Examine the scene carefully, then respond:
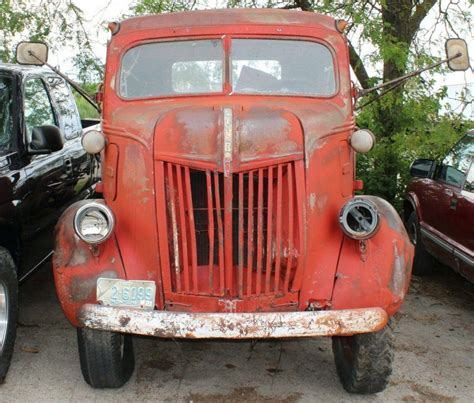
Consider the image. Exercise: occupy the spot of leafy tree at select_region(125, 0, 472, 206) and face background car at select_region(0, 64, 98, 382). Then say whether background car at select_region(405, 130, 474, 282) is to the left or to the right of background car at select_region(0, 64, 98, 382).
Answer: left

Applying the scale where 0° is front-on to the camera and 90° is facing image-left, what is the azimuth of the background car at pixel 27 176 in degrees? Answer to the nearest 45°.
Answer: approximately 45°

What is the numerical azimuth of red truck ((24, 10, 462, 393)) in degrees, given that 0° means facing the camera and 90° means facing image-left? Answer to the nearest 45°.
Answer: approximately 0°

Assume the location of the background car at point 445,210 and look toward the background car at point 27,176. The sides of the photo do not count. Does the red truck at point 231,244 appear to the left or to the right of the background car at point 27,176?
left

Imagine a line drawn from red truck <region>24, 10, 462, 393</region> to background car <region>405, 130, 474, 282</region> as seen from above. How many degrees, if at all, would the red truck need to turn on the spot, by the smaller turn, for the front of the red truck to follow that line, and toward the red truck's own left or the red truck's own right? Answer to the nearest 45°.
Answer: approximately 135° to the red truck's own left

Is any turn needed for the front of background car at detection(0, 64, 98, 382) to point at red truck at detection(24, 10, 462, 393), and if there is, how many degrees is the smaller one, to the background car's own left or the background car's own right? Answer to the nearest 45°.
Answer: approximately 90° to the background car's own left
